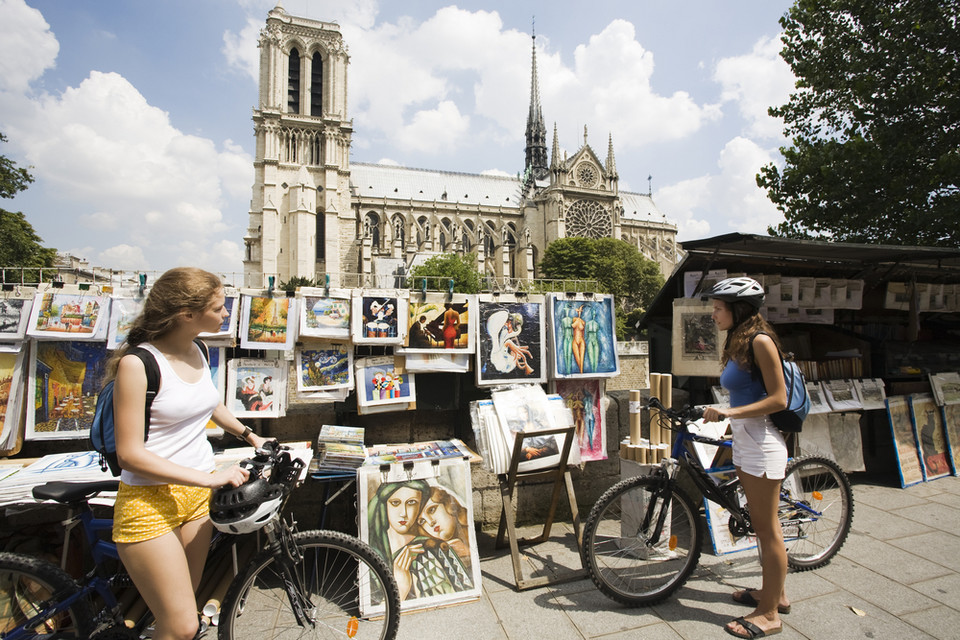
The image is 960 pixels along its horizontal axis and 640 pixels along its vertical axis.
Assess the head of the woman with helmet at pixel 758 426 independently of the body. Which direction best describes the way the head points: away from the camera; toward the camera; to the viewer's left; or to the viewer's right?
to the viewer's left

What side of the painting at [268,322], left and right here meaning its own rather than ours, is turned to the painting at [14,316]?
right

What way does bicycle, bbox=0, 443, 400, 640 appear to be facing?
to the viewer's right

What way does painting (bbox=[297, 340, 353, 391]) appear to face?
toward the camera

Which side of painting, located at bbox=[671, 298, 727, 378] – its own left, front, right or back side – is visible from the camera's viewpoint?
front

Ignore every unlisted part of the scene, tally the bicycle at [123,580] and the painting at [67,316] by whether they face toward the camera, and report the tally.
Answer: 1

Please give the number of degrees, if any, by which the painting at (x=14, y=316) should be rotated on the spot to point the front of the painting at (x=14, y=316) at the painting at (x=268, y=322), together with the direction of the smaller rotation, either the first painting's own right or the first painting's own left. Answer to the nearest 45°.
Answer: approximately 45° to the first painting's own left

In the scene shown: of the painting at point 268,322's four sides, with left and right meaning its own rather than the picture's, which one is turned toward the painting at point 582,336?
left

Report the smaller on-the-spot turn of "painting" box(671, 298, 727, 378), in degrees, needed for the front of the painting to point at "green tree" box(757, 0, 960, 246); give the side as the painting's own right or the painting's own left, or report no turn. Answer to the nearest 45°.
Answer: approximately 135° to the painting's own left

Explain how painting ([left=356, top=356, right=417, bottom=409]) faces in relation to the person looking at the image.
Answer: facing the viewer

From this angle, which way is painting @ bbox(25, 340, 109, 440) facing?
toward the camera

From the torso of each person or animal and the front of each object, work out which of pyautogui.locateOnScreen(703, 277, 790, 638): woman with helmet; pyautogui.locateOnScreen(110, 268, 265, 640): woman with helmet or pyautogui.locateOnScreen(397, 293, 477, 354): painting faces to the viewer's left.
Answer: pyautogui.locateOnScreen(703, 277, 790, 638): woman with helmet

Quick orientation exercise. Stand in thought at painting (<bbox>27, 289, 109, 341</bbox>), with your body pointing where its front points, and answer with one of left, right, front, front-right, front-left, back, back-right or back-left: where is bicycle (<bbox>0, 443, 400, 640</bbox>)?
front
